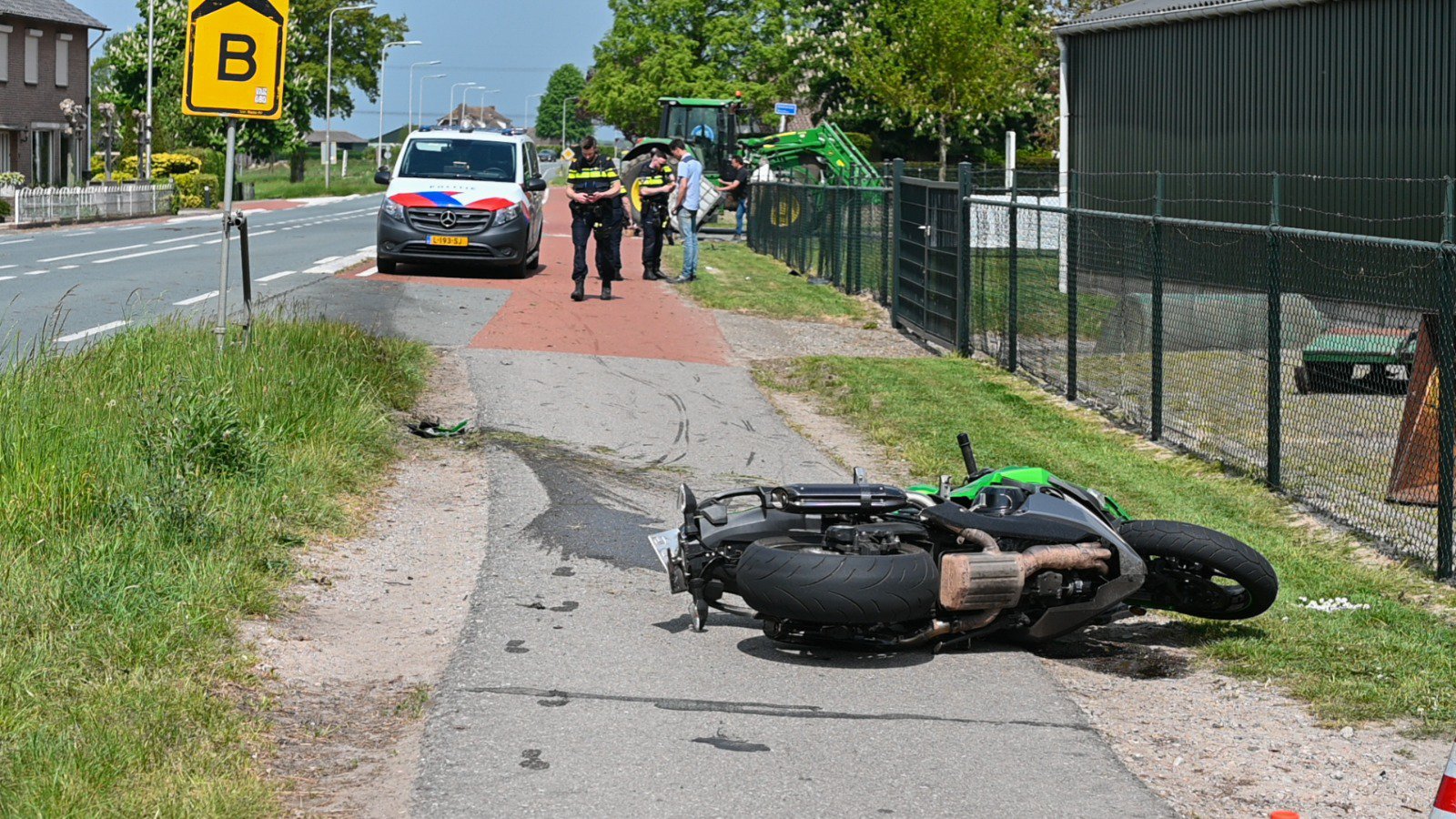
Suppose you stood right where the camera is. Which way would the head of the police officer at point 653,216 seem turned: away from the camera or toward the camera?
toward the camera

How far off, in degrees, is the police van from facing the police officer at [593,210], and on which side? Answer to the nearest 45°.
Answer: approximately 45° to its left

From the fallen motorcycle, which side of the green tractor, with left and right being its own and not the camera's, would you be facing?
right

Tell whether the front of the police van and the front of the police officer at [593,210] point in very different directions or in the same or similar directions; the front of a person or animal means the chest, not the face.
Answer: same or similar directions

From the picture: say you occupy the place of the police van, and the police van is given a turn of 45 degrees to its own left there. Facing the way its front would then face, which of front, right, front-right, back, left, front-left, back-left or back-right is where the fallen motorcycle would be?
front-right

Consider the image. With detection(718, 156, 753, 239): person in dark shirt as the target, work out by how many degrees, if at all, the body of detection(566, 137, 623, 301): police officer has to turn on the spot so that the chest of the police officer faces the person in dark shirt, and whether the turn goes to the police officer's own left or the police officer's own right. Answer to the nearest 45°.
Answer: approximately 180°

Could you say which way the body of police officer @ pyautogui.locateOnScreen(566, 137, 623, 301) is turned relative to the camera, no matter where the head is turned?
toward the camera

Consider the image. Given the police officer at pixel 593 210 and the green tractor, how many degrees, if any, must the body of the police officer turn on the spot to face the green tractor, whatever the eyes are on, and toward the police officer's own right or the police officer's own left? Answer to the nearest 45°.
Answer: approximately 180°

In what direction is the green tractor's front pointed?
to the viewer's right

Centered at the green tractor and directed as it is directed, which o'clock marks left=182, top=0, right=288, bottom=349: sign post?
The sign post is roughly at 3 o'clock from the green tractor.

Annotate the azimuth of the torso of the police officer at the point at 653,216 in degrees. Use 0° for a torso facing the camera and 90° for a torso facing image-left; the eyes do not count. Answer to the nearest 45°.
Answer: approximately 315°

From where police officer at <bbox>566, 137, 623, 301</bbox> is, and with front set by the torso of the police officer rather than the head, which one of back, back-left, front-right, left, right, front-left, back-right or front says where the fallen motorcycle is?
front

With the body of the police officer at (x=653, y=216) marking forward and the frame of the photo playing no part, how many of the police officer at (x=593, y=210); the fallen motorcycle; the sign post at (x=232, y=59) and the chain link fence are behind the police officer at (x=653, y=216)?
0

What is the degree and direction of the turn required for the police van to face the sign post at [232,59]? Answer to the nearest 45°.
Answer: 0° — it already faces it

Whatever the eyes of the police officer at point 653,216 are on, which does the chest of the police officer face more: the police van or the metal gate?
the metal gate
